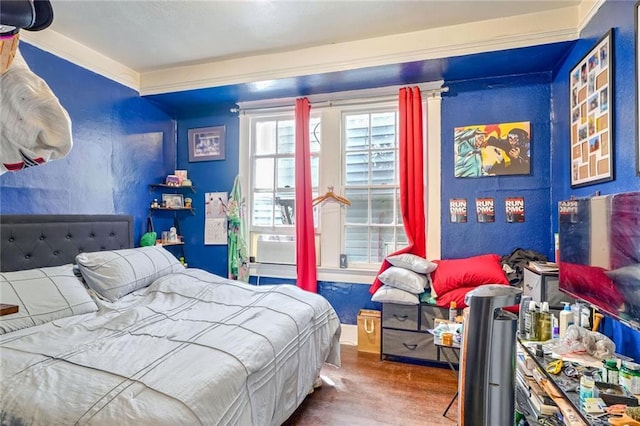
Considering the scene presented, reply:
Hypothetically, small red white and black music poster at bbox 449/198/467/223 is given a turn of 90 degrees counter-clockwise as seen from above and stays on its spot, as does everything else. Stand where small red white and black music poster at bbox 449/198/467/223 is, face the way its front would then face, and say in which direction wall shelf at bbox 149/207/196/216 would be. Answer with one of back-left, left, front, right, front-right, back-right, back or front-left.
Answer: back

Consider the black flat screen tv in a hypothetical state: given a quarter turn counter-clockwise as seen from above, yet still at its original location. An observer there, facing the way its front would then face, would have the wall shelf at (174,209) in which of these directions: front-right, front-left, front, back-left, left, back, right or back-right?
back-right

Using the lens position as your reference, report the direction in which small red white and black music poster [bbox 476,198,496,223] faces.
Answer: facing the viewer

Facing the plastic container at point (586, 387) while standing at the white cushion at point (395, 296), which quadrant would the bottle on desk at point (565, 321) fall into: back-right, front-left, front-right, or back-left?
front-left

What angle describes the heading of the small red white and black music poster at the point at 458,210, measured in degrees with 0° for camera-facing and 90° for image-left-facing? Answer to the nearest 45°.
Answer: approximately 0°

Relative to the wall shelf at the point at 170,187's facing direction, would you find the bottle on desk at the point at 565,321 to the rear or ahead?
ahead

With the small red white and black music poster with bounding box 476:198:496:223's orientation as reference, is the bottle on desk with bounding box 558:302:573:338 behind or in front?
in front

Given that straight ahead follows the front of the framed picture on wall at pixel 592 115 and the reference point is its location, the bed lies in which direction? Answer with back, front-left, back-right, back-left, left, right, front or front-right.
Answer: front

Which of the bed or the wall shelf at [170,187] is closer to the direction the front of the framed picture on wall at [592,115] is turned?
the bed

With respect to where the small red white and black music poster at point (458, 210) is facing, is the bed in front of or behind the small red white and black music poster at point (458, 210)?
in front

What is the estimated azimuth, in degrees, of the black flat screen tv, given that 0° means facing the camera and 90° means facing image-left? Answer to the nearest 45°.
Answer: approximately 45°

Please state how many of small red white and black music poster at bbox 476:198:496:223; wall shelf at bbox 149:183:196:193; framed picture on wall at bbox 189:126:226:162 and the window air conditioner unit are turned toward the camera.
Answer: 4

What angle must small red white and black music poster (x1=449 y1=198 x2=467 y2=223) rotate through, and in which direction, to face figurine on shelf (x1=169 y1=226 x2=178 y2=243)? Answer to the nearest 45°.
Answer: approximately 90° to its right

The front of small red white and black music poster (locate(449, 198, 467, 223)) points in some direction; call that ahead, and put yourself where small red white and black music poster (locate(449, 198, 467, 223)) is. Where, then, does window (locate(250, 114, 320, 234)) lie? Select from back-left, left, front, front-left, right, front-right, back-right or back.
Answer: right
